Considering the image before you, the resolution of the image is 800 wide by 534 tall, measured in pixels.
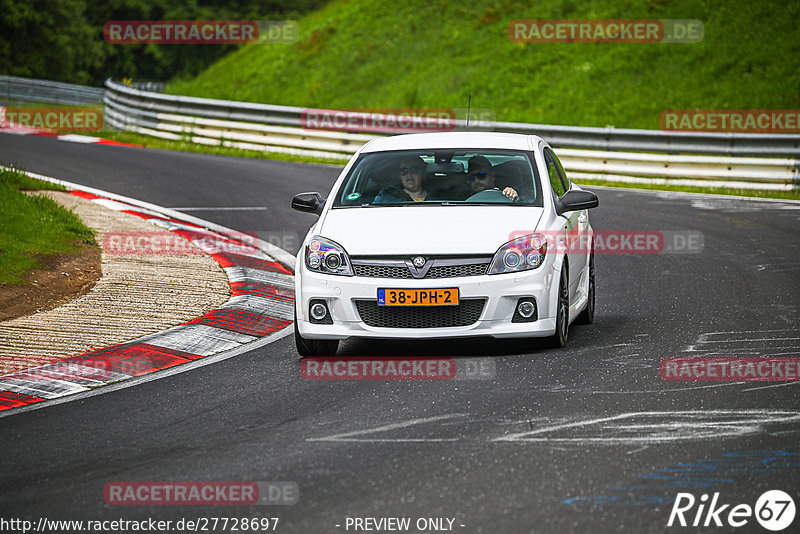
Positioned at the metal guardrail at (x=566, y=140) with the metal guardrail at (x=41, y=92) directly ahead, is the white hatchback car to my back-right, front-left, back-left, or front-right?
back-left

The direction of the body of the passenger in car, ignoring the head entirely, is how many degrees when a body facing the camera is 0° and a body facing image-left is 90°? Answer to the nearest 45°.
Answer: approximately 0°

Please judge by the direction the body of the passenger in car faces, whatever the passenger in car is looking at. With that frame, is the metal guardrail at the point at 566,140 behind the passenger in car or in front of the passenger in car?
behind

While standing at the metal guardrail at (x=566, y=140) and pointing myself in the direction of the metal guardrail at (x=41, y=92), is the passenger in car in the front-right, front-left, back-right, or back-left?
back-left

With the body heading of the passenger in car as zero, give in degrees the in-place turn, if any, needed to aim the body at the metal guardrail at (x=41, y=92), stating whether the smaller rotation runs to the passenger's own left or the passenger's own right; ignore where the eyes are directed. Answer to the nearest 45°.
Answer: approximately 180°

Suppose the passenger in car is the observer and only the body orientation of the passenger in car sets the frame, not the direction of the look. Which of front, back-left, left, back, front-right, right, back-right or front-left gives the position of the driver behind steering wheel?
left
